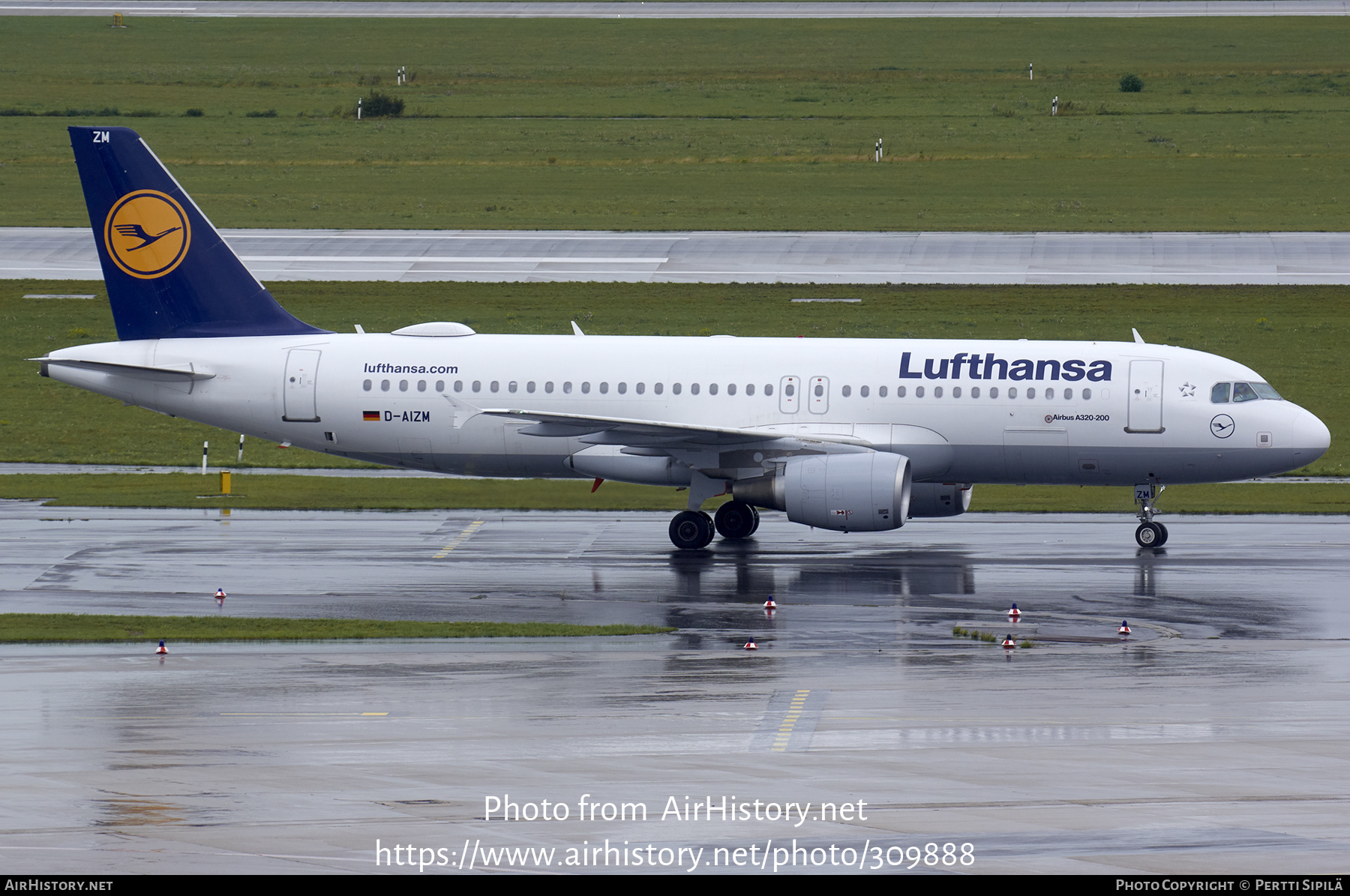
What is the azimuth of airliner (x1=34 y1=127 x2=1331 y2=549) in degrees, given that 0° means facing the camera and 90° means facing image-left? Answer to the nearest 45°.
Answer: approximately 270°
